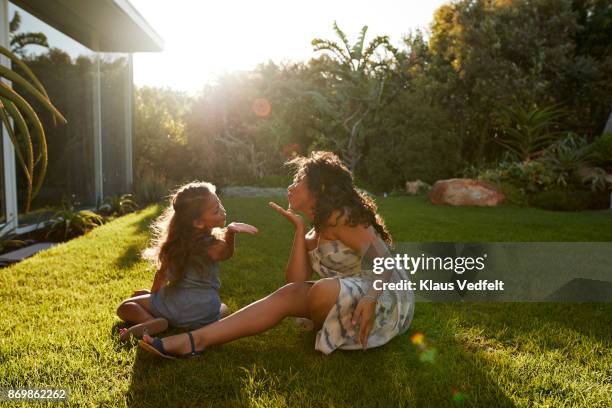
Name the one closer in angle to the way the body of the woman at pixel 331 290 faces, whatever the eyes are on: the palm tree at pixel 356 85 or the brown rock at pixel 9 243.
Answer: the brown rock

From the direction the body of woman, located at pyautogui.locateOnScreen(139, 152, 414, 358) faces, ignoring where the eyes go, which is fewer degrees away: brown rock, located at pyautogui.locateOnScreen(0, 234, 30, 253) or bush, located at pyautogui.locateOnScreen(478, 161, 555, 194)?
the brown rock

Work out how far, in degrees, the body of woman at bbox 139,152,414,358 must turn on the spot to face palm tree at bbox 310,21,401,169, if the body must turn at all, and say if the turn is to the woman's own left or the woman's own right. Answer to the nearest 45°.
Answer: approximately 90° to the woman's own right

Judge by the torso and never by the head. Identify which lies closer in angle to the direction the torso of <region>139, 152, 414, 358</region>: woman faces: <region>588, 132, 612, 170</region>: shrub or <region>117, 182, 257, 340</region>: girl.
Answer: the girl

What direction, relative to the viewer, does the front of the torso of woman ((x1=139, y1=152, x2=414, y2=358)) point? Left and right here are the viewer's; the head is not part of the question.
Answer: facing to the left of the viewer

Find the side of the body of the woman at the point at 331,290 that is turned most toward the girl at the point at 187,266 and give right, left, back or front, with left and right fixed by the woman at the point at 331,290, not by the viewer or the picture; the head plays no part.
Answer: front

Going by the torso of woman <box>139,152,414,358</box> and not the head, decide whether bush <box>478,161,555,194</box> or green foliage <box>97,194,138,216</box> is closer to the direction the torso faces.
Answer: the green foliage

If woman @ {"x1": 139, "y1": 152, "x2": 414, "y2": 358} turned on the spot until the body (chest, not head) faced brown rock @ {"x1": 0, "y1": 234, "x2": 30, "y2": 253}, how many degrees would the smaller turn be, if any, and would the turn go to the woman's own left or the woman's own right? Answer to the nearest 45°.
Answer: approximately 45° to the woman's own right

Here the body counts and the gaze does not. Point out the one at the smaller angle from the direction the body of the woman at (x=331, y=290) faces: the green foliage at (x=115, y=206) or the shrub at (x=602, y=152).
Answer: the green foliage

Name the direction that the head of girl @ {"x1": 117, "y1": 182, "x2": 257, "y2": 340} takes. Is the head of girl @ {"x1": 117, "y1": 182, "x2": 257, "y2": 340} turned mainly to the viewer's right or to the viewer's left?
to the viewer's right

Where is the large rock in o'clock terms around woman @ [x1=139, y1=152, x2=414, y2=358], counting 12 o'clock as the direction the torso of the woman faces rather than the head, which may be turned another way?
The large rock is roughly at 4 o'clock from the woman.

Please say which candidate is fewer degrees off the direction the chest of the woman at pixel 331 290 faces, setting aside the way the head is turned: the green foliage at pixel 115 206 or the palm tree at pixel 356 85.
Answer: the green foliage

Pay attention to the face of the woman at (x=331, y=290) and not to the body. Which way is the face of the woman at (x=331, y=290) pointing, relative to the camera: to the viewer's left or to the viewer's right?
to the viewer's left
